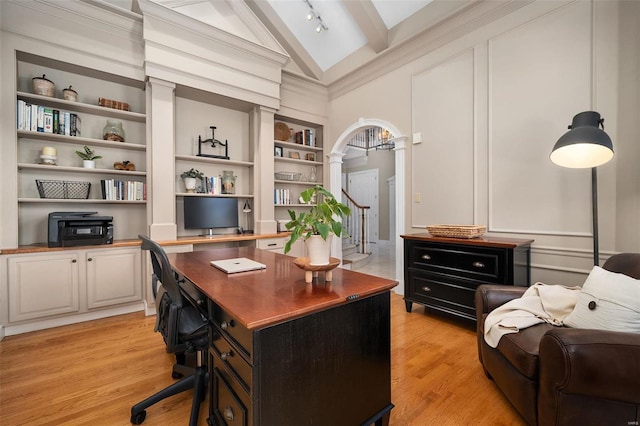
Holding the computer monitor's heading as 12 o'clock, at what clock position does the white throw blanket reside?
The white throw blanket is roughly at 11 o'clock from the computer monitor.

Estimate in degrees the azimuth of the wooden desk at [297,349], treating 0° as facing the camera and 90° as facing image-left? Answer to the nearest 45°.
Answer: approximately 45°

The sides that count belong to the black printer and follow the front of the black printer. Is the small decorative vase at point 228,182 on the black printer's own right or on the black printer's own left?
on the black printer's own left

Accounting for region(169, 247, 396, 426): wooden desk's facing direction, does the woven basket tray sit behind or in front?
behind

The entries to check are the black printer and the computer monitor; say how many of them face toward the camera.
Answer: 2

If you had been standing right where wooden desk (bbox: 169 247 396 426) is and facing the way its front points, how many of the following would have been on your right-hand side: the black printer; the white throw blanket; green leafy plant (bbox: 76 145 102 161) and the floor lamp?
2

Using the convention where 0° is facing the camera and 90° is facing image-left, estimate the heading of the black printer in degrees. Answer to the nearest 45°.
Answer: approximately 0°

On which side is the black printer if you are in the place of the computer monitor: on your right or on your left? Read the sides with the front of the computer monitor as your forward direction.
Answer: on your right

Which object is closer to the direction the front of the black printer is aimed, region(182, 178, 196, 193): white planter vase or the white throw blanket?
the white throw blanket

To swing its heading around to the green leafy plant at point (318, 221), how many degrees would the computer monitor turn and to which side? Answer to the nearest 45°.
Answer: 0° — it already faces it

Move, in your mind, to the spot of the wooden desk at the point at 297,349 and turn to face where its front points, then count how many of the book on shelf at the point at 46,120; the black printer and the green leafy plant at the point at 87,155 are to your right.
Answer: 3

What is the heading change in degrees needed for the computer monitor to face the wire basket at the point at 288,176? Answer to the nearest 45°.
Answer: approximately 90° to its left
